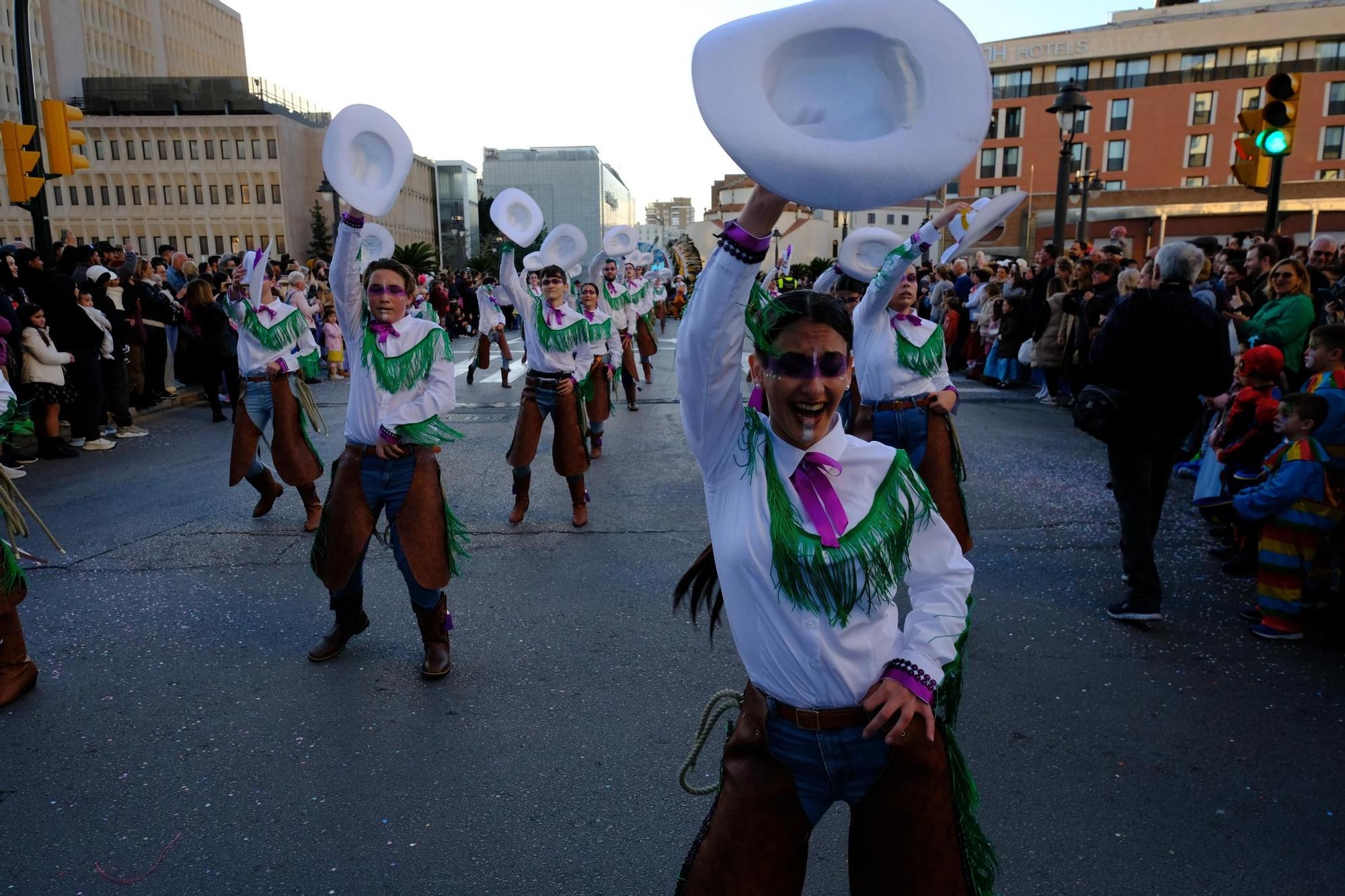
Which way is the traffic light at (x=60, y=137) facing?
to the viewer's right

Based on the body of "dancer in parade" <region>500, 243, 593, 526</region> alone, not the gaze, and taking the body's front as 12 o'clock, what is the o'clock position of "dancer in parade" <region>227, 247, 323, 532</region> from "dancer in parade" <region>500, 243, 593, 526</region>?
"dancer in parade" <region>227, 247, 323, 532</region> is roughly at 3 o'clock from "dancer in parade" <region>500, 243, 593, 526</region>.

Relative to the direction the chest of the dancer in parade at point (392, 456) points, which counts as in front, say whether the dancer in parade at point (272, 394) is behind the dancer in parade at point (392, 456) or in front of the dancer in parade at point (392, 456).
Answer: behind

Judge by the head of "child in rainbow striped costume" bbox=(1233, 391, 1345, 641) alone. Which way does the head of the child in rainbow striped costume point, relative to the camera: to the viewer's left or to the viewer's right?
to the viewer's left

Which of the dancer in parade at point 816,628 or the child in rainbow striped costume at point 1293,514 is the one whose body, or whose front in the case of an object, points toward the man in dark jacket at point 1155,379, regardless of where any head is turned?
the child in rainbow striped costume

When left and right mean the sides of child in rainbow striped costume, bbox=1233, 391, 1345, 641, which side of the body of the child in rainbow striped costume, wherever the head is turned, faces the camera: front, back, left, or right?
left
